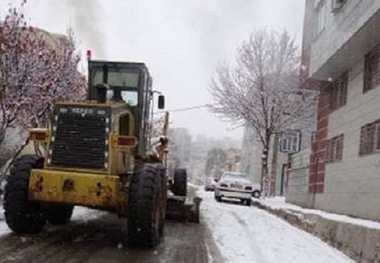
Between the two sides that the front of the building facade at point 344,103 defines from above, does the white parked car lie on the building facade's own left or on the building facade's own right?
on the building facade's own right

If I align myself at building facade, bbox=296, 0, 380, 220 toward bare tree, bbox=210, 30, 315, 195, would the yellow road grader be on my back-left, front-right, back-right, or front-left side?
back-left

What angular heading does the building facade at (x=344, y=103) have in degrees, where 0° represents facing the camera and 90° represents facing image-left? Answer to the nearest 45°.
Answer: approximately 45°

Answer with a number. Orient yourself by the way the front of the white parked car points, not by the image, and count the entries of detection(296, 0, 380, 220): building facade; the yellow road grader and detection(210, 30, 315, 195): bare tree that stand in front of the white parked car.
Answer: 1
